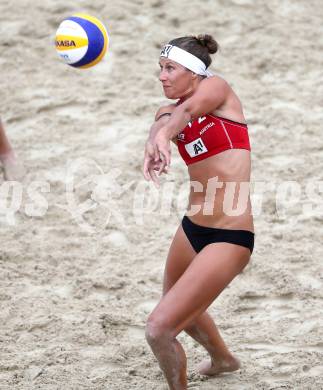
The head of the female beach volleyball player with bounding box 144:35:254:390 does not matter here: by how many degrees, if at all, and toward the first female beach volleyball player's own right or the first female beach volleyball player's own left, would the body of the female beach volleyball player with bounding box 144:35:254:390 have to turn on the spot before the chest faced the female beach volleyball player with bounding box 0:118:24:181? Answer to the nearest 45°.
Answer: approximately 90° to the first female beach volleyball player's own right

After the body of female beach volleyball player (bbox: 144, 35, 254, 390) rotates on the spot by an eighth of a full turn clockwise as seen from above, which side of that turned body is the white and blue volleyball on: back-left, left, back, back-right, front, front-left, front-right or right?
front-right

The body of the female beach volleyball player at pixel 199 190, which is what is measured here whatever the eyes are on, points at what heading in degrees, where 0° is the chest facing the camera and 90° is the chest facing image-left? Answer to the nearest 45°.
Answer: approximately 45°
